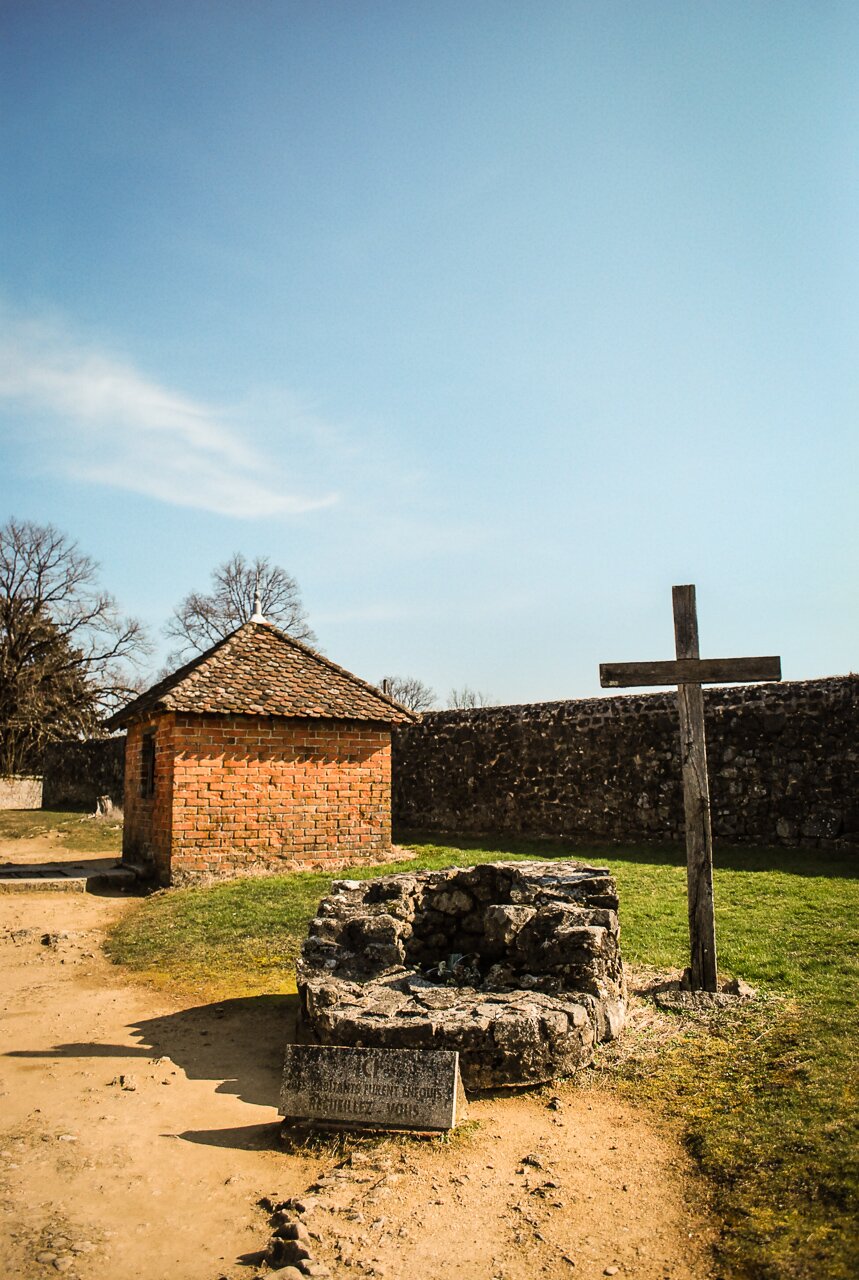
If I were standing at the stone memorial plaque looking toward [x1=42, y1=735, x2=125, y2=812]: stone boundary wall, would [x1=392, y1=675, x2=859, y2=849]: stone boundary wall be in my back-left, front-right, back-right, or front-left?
front-right

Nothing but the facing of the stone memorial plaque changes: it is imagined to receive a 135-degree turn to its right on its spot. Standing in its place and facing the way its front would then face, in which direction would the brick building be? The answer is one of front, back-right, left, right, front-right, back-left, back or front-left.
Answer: front-right

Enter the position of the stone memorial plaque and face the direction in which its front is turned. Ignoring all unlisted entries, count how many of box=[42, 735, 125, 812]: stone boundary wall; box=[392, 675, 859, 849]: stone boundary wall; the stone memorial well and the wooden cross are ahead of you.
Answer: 0

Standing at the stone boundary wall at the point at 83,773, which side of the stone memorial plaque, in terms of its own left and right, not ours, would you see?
back

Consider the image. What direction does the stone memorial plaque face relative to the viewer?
toward the camera

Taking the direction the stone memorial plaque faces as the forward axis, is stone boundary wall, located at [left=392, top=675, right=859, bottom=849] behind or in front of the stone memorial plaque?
behind

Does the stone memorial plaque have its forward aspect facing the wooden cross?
no

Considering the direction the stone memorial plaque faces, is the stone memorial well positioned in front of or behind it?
behind
